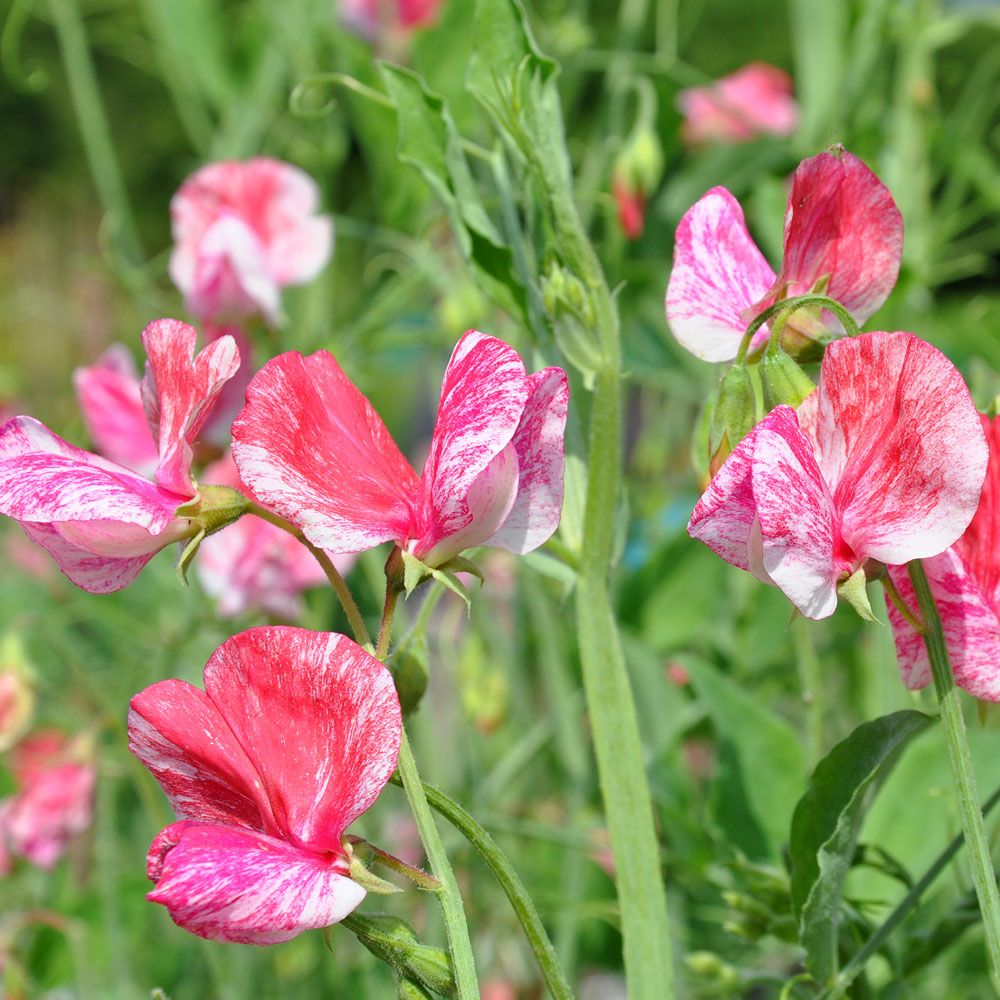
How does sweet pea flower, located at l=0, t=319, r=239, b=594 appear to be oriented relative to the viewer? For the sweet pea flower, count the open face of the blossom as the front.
to the viewer's left

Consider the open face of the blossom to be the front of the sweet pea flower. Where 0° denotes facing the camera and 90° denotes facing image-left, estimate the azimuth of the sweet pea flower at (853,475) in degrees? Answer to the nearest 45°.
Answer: approximately 45°

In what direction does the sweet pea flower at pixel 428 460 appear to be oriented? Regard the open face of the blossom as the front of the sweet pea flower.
to the viewer's right

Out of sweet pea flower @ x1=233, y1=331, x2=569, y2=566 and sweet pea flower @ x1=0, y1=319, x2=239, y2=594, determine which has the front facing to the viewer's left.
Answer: sweet pea flower @ x1=0, y1=319, x2=239, y2=594

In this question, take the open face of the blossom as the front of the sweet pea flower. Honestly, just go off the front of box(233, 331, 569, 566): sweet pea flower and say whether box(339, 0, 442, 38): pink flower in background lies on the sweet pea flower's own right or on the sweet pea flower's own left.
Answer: on the sweet pea flower's own left

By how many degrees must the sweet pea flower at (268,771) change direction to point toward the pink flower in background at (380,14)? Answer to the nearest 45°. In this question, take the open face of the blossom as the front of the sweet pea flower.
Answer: approximately 135° to its right

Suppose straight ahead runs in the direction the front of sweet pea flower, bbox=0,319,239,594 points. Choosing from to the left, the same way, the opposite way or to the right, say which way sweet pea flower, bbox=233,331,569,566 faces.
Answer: the opposite way

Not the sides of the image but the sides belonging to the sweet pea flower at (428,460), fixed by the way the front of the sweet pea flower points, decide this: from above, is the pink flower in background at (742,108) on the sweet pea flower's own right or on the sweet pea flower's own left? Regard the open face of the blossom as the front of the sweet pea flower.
on the sweet pea flower's own left
